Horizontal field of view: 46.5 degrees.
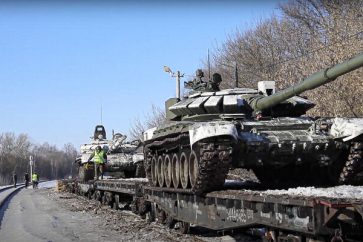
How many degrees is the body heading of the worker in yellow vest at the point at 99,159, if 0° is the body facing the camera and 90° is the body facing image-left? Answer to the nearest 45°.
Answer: approximately 0°

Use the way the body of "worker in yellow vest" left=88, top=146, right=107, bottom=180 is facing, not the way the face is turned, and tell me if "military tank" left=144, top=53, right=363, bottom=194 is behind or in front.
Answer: in front
